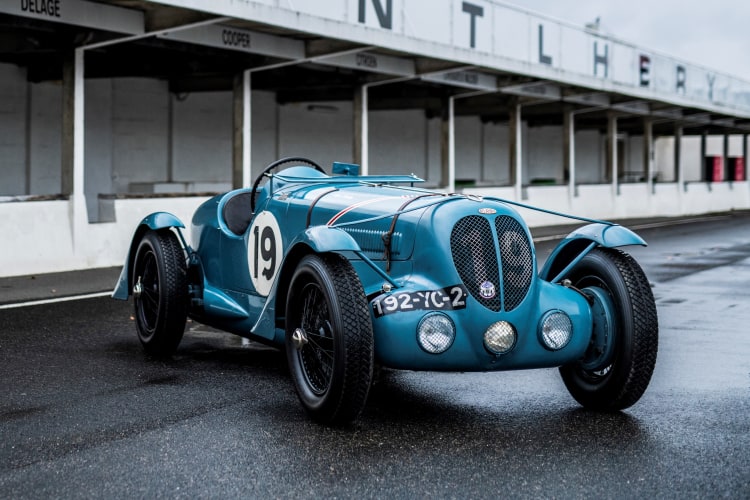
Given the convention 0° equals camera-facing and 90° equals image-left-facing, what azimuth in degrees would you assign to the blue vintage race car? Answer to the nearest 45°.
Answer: approximately 315°

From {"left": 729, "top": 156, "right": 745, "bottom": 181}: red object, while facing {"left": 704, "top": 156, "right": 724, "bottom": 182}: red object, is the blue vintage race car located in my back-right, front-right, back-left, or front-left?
front-left

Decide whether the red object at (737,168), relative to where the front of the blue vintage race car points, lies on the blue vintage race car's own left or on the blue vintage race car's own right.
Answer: on the blue vintage race car's own left

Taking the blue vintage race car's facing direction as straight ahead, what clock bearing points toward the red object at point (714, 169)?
The red object is roughly at 8 o'clock from the blue vintage race car.

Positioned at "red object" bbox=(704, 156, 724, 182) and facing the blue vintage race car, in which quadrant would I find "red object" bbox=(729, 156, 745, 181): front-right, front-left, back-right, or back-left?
back-left

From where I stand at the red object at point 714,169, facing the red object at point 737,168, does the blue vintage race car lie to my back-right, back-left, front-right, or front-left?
back-right
